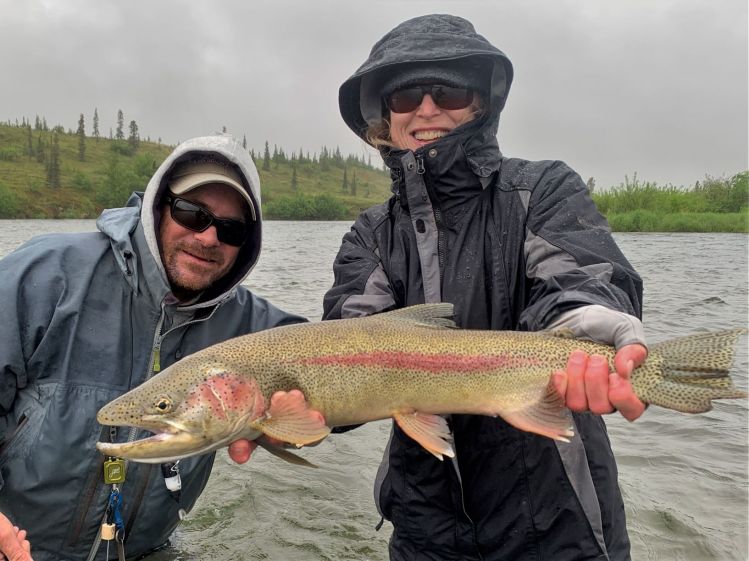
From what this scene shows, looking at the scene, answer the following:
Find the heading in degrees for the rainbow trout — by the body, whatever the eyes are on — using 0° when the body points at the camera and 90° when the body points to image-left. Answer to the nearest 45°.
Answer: approximately 90°

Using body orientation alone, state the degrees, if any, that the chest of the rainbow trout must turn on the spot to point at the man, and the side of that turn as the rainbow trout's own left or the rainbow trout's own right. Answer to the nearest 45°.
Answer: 0° — it already faces them
